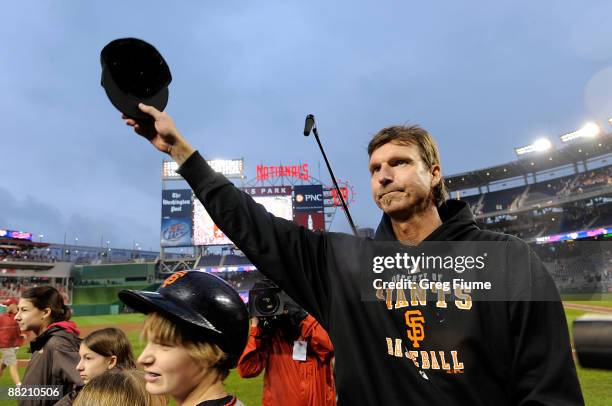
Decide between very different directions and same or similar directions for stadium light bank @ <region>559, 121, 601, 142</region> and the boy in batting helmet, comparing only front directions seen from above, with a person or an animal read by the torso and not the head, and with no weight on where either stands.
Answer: same or similar directions

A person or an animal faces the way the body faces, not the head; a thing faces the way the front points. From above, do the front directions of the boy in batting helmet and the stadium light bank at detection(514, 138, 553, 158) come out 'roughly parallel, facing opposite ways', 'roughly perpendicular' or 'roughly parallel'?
roughly parallel

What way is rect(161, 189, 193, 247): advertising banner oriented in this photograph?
toward the camera

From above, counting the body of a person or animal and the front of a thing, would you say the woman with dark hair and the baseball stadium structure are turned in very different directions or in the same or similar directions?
same or similar directions

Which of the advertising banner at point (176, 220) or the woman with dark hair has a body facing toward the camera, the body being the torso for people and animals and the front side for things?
the advertising banner

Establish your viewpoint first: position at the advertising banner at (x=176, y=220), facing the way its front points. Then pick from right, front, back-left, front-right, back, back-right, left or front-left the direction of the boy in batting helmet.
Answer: front

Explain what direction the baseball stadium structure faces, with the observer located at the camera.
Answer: facing the viewer and to the left of the viewer

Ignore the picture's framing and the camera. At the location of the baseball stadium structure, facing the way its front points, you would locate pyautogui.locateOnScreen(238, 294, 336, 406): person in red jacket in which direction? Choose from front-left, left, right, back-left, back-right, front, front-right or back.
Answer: front-left

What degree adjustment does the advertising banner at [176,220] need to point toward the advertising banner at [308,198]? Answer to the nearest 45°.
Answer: approximately 45° to its left

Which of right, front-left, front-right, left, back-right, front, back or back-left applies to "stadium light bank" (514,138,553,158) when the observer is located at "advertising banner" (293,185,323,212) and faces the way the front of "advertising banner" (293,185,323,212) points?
left

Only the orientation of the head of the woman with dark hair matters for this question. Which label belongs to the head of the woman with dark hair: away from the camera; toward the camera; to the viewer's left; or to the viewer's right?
to the viewer's left

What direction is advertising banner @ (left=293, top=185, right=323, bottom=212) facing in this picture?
toward the camera

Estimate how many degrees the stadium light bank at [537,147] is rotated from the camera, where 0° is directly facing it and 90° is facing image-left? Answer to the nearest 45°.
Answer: approximately 45°
